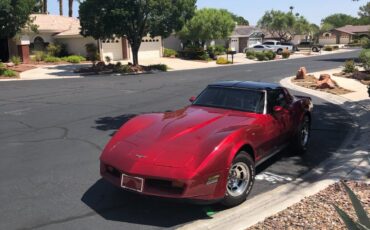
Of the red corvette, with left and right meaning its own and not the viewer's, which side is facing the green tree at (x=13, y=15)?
right

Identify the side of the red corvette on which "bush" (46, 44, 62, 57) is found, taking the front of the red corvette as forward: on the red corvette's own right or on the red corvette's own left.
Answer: on the red corvette's own right

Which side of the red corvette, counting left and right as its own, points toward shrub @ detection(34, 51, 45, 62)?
right

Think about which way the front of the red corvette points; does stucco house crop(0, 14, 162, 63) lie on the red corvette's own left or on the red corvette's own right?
on the red corvette's own right

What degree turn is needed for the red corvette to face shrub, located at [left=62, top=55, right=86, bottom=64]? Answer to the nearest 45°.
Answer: approximately 135° to its right

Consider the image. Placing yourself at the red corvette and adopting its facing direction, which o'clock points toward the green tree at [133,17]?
The green tree is roughly at 4 o'clock from the red corvette.

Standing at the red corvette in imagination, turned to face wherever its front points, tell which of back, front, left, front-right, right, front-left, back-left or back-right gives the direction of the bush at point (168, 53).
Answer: back-right

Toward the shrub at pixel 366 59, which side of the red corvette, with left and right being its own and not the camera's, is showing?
back

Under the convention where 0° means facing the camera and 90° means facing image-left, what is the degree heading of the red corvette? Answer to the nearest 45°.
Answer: approximately 45°

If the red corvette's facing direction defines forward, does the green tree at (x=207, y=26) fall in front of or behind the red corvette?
behind

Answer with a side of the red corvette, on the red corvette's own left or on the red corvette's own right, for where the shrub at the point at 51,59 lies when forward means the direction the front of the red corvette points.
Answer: on the red corvette's own right
